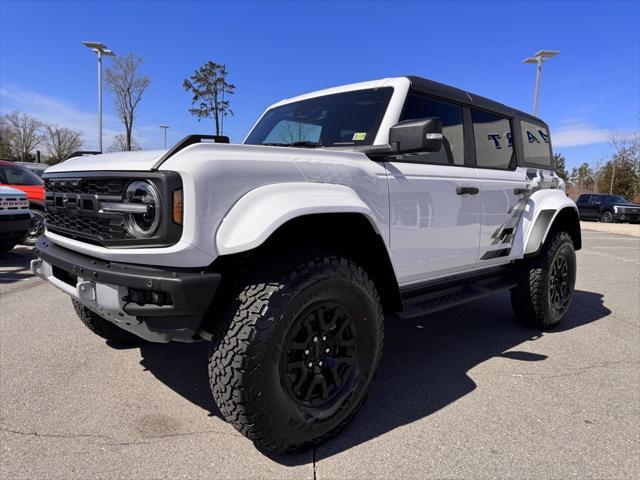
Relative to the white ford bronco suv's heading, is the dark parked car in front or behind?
behind

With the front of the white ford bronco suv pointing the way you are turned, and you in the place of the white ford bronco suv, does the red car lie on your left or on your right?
on your right

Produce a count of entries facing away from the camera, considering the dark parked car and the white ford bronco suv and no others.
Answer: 0

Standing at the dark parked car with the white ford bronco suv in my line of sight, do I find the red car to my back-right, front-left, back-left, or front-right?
front-right

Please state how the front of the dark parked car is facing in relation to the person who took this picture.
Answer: facing the viewer and to the right of the viewer

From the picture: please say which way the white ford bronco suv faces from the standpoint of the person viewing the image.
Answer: facing the viewer and to the left of the viewer
